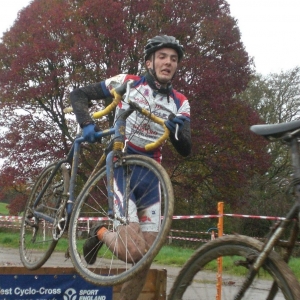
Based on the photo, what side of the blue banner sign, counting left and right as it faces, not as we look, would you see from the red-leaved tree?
back

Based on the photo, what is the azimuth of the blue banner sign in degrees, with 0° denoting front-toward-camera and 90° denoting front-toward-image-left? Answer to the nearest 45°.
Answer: approximately 0°
